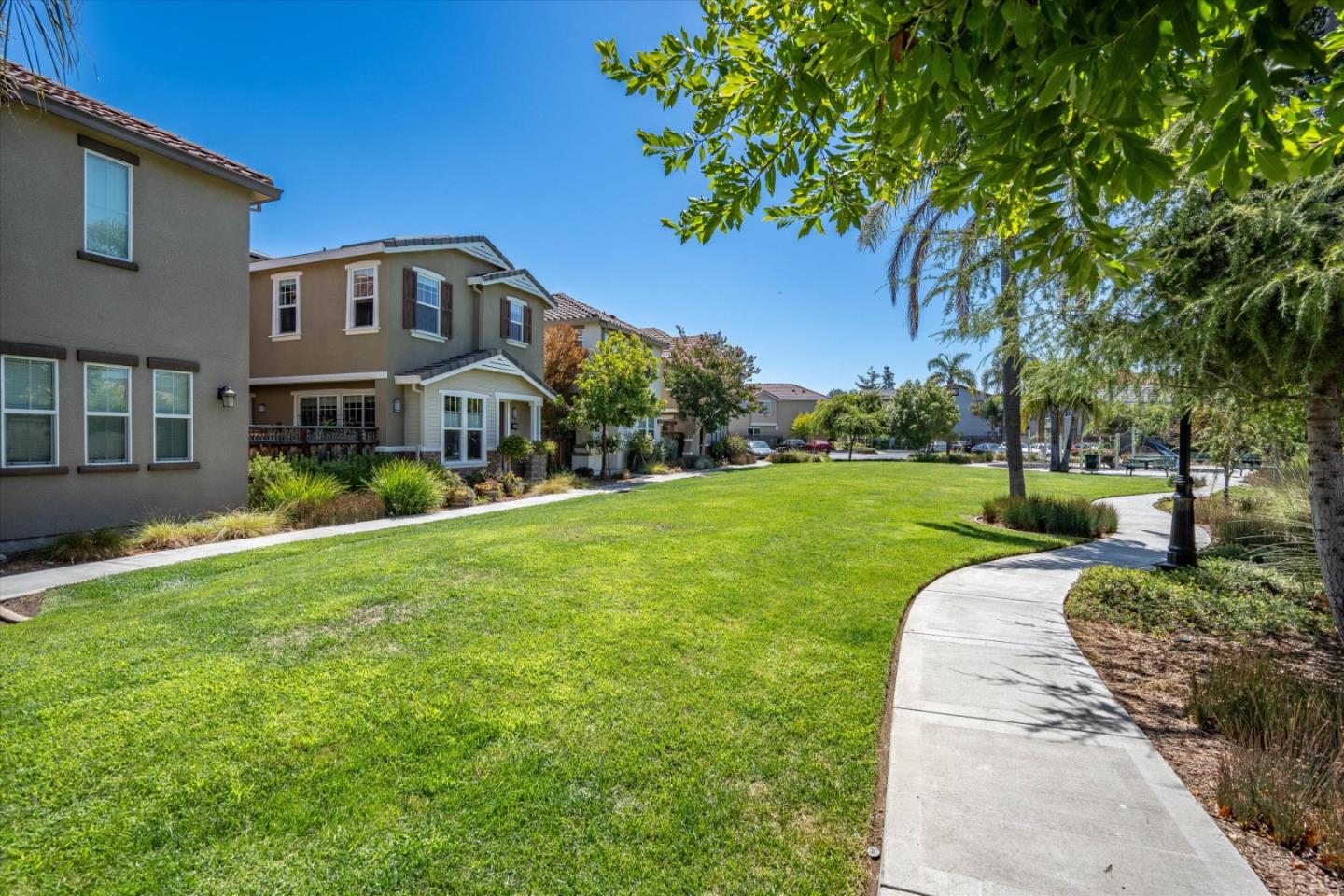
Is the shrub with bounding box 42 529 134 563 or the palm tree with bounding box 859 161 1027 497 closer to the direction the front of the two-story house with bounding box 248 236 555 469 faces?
the palm tree

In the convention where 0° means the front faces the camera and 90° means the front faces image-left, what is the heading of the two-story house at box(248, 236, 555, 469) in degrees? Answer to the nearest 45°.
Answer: approximately 315°

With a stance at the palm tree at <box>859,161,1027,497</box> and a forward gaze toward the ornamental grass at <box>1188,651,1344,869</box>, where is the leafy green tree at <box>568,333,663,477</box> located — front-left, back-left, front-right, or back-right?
back-right

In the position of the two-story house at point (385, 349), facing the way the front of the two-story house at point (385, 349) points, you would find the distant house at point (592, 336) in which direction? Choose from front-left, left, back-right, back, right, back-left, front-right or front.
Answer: left

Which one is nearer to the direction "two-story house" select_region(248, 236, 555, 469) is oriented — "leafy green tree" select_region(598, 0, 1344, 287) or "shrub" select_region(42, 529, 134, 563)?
the leafy green tree

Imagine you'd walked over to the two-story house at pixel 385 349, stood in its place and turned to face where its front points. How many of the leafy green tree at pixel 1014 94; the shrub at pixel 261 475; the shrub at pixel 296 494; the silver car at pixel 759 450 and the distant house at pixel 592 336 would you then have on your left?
2

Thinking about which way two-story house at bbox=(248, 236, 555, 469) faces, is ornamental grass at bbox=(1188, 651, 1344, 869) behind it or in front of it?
in front

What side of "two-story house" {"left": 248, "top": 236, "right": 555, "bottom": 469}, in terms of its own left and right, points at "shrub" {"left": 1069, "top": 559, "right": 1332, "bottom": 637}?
front

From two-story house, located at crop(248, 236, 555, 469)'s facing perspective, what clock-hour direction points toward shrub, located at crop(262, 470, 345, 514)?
The shrub is roughly at 2 o'clock from the two-story house.

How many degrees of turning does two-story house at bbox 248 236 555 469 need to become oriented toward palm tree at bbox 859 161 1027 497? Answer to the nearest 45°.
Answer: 0° — it already faces it
